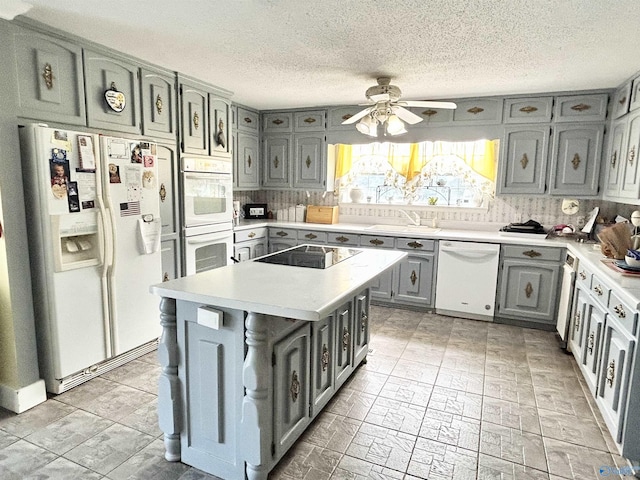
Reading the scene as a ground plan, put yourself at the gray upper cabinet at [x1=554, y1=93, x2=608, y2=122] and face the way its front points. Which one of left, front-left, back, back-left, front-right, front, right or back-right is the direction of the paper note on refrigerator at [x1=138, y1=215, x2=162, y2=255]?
front-right

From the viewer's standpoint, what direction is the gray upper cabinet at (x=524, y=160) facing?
toward the camera

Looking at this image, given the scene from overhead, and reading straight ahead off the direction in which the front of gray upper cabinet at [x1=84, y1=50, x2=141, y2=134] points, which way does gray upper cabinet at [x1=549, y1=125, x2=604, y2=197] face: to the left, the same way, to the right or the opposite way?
to the right

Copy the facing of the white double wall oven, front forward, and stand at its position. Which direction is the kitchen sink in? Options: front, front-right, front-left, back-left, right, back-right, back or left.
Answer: front-left

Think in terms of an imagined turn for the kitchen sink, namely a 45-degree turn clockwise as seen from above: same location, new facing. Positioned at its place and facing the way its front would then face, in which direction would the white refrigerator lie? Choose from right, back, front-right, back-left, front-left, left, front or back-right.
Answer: front

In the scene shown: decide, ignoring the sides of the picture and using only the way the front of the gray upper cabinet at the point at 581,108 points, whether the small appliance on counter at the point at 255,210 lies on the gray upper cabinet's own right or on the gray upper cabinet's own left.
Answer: on the gray upper cabinet's own right

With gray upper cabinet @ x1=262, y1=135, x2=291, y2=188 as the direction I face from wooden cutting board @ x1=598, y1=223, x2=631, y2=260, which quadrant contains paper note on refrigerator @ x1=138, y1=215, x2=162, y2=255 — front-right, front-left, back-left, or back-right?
front-left

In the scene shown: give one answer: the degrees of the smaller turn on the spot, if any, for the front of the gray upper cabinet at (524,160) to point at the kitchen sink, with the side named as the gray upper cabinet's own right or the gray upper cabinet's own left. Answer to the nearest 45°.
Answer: approximately 90° to the gray upper cabinet's own right

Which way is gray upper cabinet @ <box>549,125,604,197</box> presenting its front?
toward the camera

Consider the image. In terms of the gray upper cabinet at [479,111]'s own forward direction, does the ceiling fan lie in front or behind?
in front

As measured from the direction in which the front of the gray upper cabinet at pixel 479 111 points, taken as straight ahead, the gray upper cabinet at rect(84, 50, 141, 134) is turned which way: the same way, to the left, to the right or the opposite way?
to the left

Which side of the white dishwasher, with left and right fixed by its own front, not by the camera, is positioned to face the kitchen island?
front

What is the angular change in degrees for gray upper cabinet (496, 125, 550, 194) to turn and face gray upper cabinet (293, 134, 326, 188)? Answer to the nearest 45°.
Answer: approximately 90° to its right

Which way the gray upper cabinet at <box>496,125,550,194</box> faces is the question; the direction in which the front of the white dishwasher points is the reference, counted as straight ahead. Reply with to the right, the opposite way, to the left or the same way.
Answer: the same way

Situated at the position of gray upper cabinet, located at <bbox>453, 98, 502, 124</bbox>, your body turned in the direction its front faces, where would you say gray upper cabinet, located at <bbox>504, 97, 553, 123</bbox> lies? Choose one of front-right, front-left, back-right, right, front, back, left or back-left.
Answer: left

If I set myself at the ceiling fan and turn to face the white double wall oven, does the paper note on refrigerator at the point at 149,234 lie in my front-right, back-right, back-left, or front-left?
front-left
